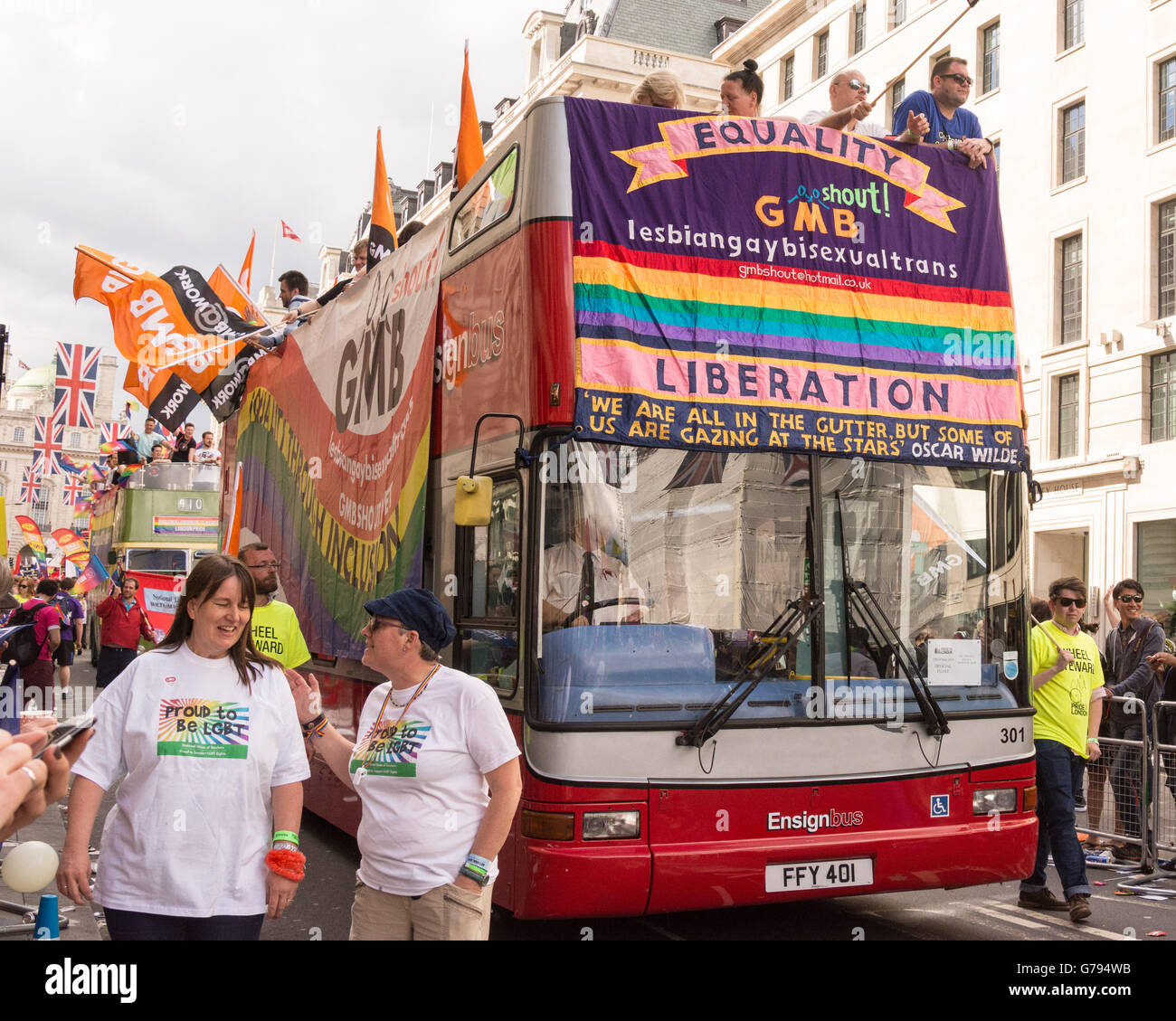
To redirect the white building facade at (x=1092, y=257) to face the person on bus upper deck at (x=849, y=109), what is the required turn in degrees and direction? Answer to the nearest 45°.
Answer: approximately 45° to its left

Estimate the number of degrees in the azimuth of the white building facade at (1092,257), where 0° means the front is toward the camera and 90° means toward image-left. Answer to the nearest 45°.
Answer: approximately 45°

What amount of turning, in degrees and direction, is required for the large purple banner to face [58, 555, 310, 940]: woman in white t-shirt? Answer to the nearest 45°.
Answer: approximately 45° to its right

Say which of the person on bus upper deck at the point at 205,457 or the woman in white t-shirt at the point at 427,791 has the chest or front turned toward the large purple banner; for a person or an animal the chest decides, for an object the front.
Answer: the person on bus upper deck

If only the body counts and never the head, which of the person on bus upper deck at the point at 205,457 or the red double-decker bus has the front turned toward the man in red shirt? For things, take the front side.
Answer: the person on bus upper deck

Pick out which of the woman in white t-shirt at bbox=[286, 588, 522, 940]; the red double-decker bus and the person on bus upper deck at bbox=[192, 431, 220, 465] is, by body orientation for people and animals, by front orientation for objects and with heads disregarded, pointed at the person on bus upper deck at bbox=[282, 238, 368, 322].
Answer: the person on bus upper deck at bbox=[192, 431, 220, 465]

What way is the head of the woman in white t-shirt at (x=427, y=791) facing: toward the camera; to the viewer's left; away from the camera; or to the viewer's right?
to the viewer's left

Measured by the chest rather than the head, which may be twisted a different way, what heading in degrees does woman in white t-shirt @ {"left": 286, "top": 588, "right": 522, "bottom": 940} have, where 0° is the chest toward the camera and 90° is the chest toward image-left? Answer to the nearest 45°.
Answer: approximately 45°
